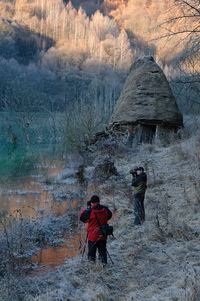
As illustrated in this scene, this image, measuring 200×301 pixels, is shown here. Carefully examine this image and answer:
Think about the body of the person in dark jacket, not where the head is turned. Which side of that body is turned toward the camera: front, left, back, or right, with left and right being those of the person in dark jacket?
left

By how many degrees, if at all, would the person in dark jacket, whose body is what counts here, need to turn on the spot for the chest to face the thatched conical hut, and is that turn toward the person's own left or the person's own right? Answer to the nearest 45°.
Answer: approximately 90° to the person's own right
